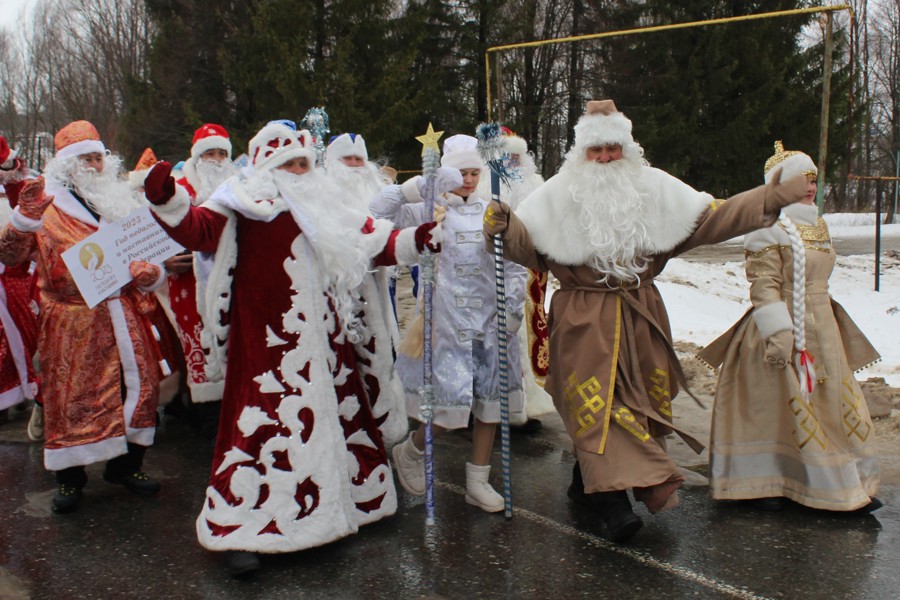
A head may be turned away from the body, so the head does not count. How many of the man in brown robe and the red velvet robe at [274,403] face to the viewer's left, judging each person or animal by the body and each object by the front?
0

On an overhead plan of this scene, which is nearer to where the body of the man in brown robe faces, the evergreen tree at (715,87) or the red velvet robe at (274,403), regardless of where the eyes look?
the red velvet robe

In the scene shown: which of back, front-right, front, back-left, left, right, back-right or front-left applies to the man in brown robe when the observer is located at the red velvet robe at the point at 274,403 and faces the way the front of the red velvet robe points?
front-left

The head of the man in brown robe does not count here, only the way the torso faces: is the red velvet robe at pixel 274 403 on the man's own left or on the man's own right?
on the man's own right

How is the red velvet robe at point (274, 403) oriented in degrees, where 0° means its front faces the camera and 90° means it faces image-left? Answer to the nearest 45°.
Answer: approximately 315°

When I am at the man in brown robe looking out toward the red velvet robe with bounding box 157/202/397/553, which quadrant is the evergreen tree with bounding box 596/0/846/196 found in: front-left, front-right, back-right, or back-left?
back-right

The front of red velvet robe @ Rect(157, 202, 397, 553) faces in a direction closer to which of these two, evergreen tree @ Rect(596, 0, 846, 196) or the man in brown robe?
the man in brown robe

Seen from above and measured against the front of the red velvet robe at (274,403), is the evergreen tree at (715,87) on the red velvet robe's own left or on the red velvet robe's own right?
on the red velvet robe's own left

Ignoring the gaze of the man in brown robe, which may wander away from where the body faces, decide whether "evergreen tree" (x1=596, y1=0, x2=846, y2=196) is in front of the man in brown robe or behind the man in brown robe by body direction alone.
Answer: behind
